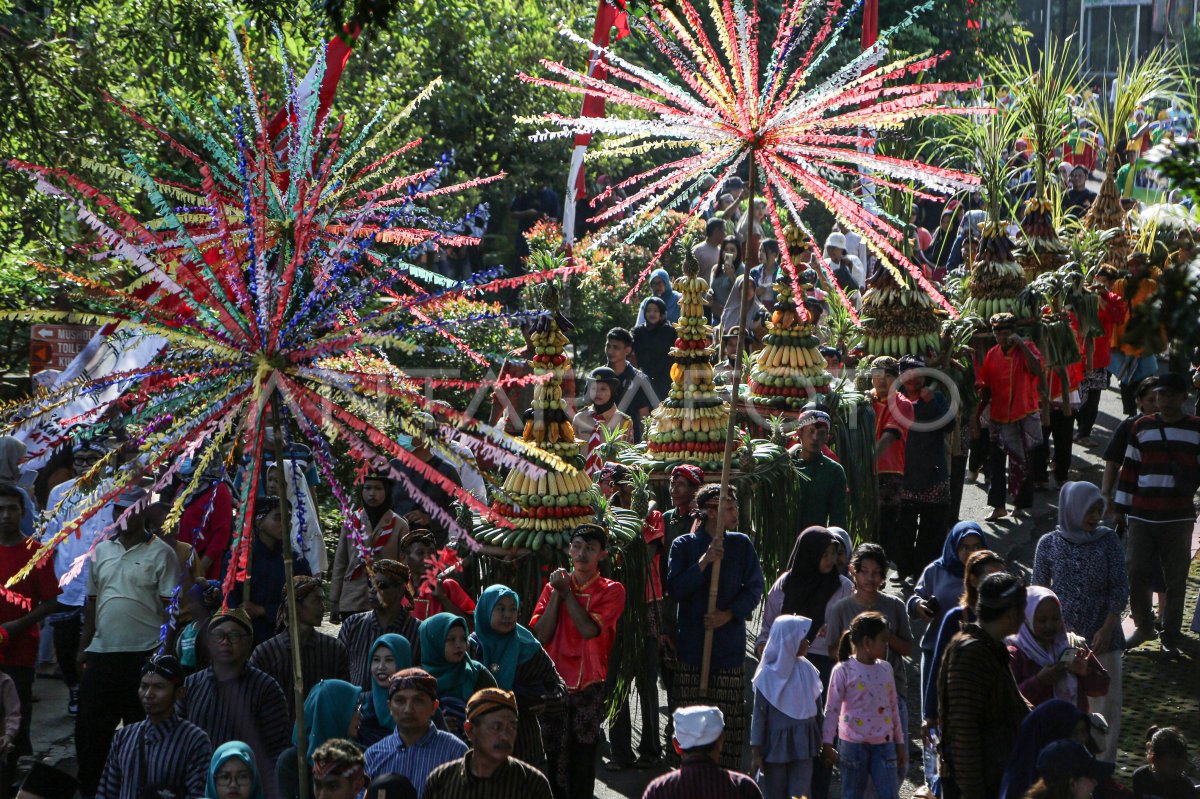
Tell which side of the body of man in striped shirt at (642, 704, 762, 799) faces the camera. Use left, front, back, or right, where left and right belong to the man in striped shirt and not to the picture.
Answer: back

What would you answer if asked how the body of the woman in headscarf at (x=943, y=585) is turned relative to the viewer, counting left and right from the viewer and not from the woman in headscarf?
facing the viewer and to the right of the viewer

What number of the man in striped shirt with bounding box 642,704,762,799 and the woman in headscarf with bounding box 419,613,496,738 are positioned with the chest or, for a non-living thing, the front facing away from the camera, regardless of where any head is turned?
1

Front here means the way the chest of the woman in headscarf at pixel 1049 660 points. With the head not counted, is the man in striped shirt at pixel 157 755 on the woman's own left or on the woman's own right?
on the woman's own right

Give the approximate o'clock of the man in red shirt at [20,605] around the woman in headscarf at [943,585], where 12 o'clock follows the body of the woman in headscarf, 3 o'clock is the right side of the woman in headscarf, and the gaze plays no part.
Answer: The man in red shirt is roughly at 4 o'clock from the woman in headscarf.
